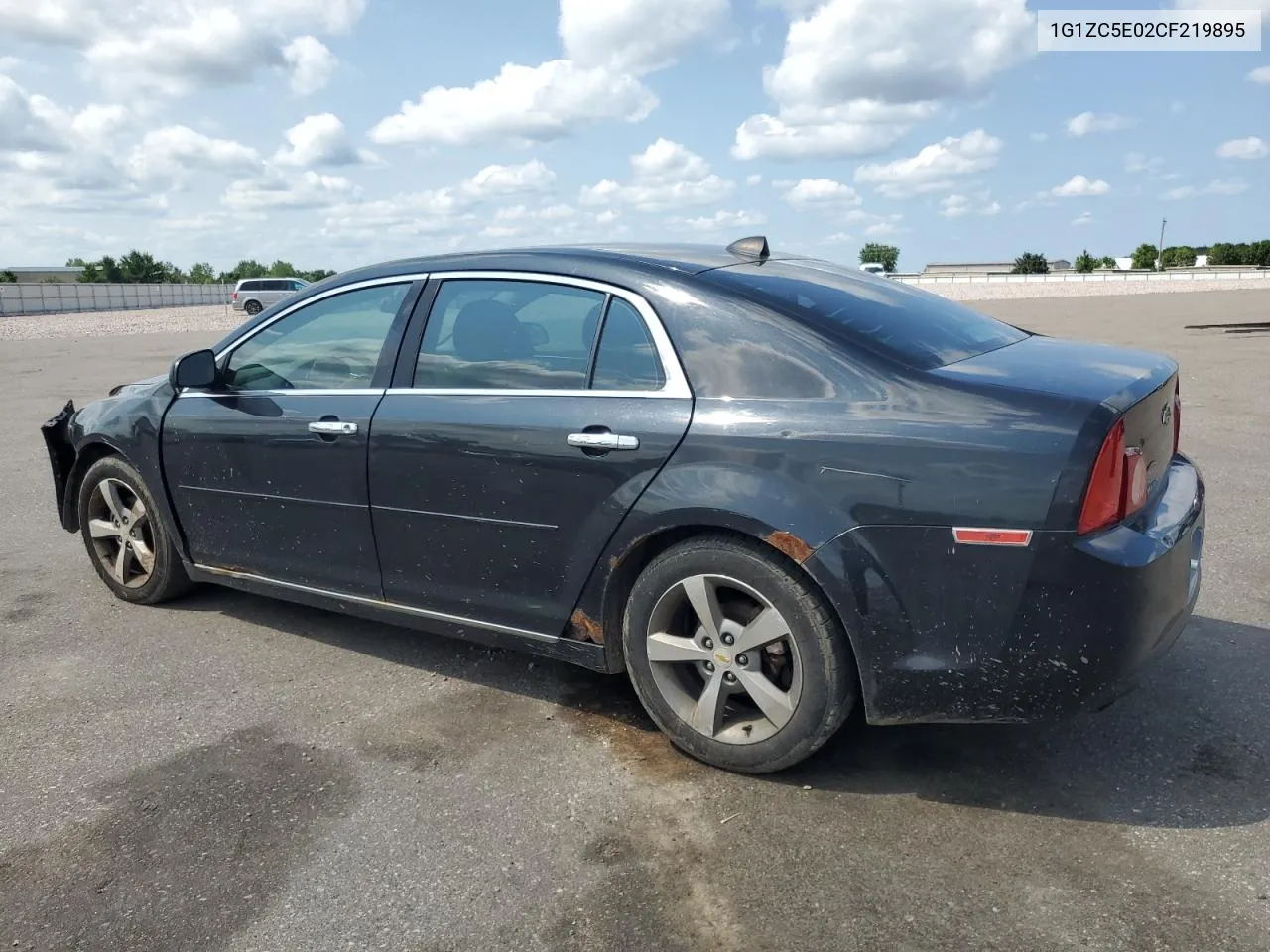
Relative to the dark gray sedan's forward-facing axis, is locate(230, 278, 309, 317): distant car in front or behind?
in front

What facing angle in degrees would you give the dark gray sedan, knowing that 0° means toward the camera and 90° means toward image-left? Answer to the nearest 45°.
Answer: approximately 135°
